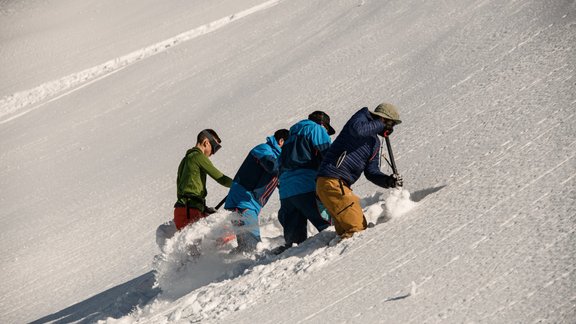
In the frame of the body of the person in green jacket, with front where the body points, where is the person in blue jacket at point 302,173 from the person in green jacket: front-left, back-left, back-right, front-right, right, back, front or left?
front-right

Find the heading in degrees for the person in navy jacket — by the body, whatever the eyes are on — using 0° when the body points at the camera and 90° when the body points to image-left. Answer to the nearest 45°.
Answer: approximately 270°

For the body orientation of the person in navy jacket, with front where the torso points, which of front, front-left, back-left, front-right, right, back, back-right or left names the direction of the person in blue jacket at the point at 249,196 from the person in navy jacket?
back-left

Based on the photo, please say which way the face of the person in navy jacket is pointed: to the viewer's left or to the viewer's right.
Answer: to the viewer's right

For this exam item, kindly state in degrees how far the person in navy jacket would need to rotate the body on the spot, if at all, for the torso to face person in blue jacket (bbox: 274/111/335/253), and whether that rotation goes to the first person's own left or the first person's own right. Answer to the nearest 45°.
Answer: approximately 135° to the first person's own left

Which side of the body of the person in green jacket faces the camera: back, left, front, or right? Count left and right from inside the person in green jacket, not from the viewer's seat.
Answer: right

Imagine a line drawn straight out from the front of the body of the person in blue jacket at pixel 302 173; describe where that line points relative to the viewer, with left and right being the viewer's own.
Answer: facing away from the viewer and to the right of the viewer

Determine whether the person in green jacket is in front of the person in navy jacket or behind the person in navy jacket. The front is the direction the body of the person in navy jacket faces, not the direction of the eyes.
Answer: behind
